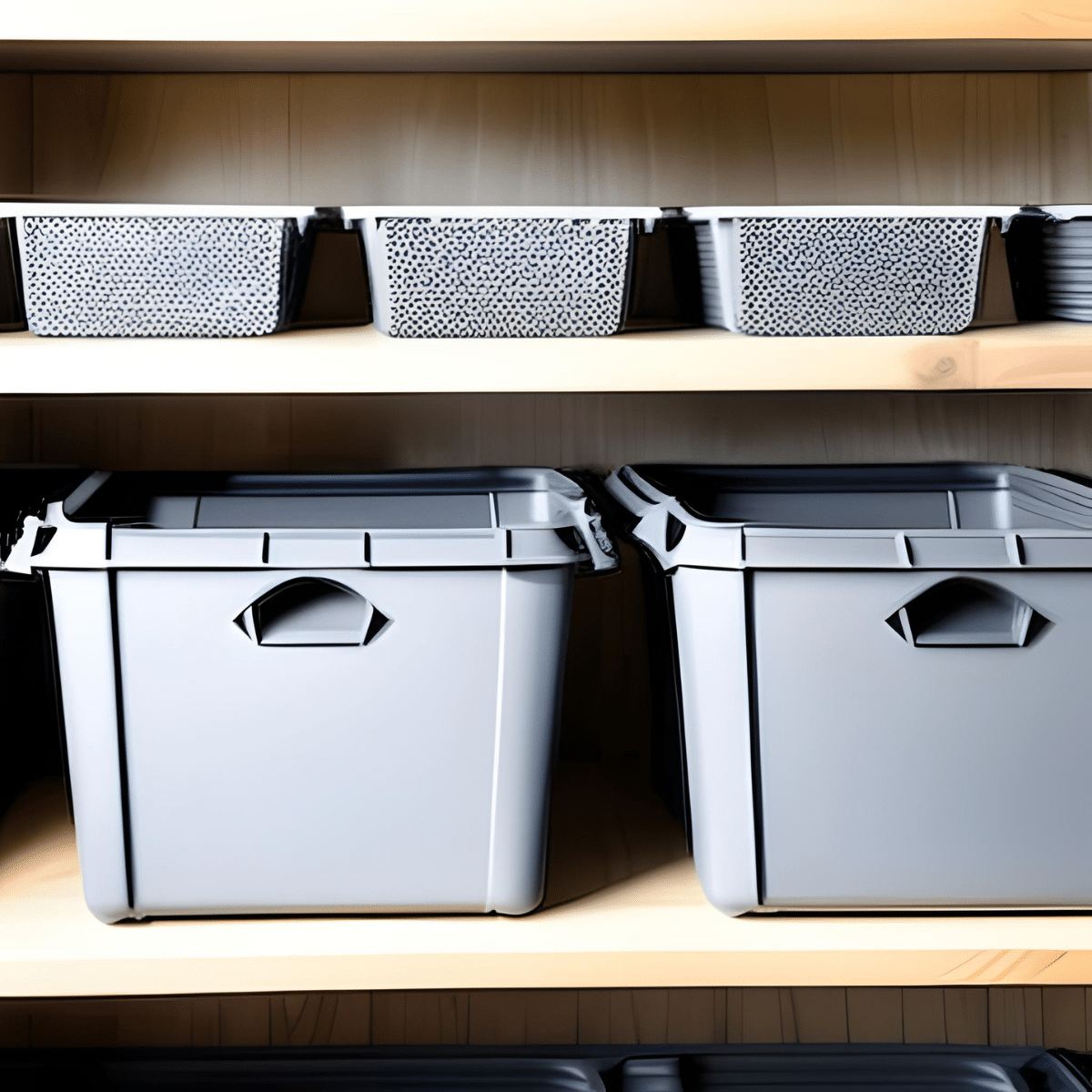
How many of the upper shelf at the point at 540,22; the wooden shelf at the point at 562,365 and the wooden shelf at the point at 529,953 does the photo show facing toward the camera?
3

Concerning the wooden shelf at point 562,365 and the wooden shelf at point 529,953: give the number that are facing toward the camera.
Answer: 2

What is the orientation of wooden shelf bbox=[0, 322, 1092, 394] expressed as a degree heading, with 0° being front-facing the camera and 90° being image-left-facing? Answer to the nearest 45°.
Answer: approximately 0°

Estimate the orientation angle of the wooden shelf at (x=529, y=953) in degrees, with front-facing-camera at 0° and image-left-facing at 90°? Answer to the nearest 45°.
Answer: approximately 0°

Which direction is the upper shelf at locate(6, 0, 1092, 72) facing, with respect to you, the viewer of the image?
facing the viewer
